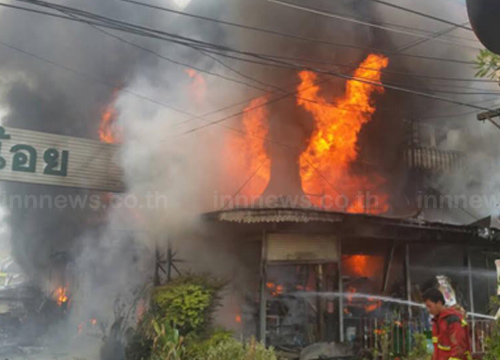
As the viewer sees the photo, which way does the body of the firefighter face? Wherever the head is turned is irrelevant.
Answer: to the viewer's left

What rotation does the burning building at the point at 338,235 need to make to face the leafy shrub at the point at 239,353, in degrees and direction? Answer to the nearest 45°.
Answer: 0° — it already faces it

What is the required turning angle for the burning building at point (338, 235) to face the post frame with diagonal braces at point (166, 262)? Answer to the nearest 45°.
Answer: approximately 45° to its right

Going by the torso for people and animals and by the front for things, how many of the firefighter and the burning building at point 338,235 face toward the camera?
1

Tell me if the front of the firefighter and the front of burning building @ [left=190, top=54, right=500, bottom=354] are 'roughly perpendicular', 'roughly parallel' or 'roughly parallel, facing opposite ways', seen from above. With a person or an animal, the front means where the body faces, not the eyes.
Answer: roughly perpendicular

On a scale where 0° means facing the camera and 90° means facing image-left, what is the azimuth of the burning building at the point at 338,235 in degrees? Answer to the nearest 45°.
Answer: approximately 0°
